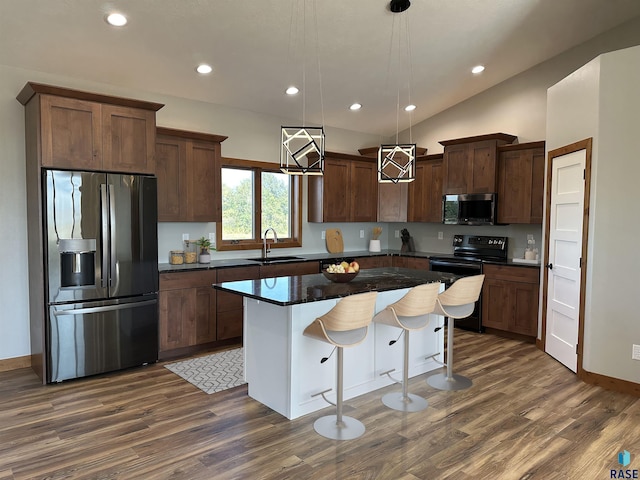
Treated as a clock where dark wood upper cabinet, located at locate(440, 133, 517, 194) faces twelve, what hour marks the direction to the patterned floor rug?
The patterned floor rug is roughly at 12 o'clock from the dark wood upper cabinet.

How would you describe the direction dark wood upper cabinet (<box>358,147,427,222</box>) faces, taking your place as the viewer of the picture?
facing the viewer

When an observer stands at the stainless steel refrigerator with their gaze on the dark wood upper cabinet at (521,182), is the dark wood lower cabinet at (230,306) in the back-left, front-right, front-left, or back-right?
front-left

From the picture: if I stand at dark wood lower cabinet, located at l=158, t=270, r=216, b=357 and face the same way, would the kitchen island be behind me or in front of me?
in front

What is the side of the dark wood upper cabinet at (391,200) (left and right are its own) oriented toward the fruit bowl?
front

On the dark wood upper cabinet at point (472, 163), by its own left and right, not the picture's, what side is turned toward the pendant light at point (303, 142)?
front

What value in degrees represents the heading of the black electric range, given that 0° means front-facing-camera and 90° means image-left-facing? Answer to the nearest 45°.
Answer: approximately 45°

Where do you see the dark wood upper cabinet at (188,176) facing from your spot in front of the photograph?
facing the viewer and to the right of the viewer

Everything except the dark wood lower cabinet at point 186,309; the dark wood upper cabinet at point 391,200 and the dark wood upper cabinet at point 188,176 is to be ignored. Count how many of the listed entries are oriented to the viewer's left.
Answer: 0

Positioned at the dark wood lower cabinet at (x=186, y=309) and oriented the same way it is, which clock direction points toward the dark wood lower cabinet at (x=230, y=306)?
the dark wood lower cabinet at (x=230, y=306) is roughly at 10 o'clock from the dark wood lower cabinet at (x=186, y=309).

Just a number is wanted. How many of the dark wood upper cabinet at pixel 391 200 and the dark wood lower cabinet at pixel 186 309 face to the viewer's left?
0

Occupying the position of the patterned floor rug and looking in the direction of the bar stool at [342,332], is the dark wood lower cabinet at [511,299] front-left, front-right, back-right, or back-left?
front-left
